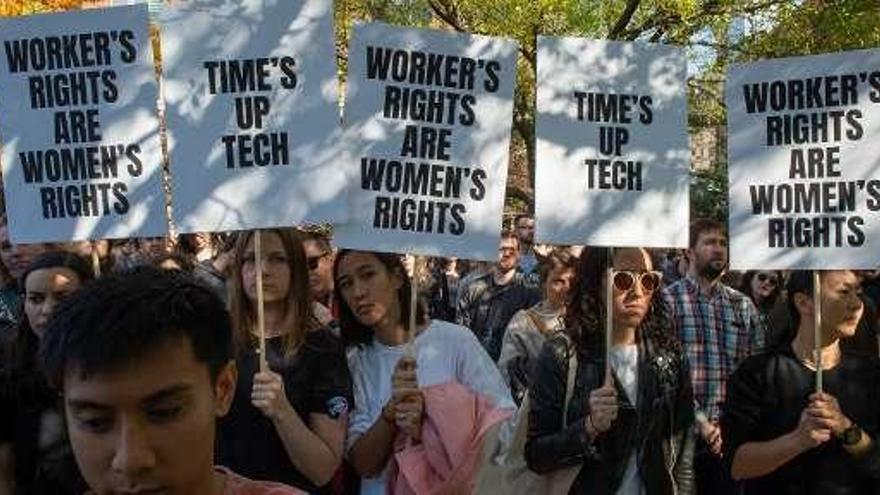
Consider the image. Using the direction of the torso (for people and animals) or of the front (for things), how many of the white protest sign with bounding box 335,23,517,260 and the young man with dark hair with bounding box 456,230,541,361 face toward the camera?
2

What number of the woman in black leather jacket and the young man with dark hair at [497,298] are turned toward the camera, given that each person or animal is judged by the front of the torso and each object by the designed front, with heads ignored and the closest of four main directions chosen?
2

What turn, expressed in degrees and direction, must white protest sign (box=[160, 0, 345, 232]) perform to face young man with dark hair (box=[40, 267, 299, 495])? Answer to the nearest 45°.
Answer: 0° — it already faces them
